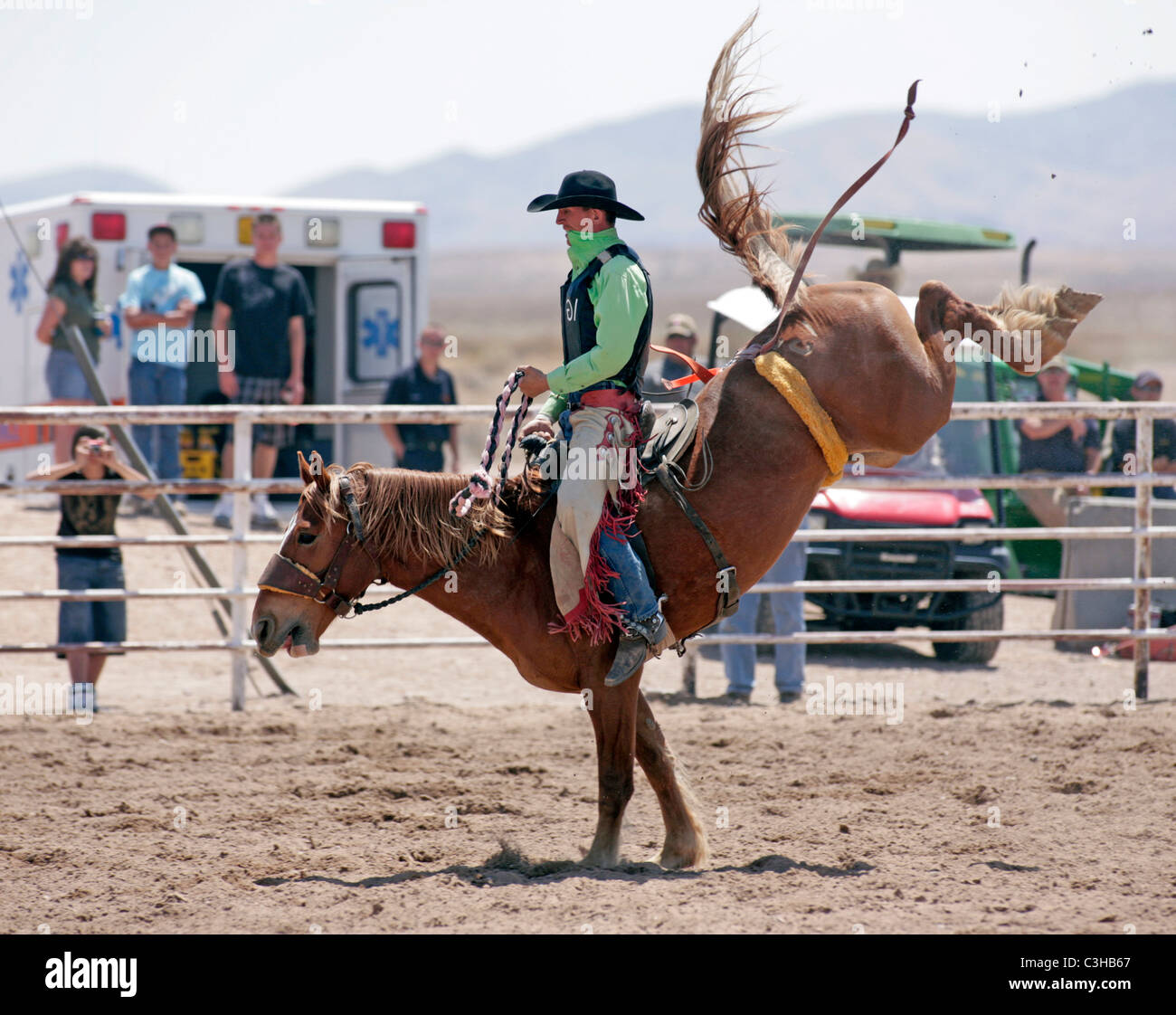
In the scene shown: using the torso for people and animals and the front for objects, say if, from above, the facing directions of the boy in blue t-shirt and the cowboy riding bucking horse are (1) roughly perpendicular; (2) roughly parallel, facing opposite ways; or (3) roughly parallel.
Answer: roughly perpendicular

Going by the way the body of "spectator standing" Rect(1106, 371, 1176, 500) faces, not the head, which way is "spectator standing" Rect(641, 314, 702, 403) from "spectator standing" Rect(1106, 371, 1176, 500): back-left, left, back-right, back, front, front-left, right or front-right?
front-right

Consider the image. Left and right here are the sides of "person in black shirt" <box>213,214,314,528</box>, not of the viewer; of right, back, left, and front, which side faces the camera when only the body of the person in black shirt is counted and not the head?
front

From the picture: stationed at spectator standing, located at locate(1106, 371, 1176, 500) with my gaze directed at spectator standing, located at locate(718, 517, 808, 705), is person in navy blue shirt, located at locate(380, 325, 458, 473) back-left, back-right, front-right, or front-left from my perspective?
front-right

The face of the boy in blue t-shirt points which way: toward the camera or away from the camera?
toward the camera

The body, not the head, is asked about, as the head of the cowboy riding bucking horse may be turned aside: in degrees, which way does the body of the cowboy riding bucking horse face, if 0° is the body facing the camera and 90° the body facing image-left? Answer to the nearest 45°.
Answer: approximately 90°

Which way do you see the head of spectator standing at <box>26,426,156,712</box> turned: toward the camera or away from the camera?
toward the camera

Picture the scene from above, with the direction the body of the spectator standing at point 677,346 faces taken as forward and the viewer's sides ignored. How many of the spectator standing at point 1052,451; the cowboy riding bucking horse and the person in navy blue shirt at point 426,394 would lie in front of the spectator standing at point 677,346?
1

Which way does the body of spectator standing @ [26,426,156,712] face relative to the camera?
toward the camera

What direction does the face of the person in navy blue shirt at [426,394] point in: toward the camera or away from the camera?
toward the camera

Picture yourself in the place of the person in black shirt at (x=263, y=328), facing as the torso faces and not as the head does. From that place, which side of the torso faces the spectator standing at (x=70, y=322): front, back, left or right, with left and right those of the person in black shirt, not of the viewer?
right

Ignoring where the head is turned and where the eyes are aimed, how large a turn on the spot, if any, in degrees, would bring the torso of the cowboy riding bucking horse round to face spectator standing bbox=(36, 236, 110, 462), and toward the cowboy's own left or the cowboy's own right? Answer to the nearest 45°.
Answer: approximately 45° to the cowboy's own right

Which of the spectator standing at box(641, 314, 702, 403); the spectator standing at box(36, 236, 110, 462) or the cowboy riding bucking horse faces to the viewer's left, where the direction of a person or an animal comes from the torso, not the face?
the cowboy riding bucking horse

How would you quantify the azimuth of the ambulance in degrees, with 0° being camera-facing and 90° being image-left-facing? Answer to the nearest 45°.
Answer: approximately 135°

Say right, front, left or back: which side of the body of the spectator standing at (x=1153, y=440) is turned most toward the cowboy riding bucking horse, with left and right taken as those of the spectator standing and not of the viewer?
front

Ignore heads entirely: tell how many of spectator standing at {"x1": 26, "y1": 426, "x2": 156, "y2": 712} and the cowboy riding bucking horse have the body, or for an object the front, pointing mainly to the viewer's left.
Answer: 1
